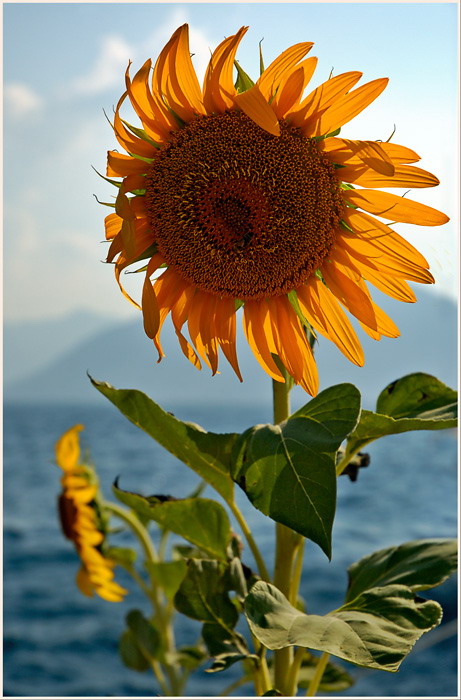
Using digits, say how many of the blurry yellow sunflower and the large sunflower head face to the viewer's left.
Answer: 1

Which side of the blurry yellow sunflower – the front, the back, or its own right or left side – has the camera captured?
left

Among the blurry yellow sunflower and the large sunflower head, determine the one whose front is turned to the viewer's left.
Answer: the blurry yellow sunflower

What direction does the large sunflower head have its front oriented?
toward the camera

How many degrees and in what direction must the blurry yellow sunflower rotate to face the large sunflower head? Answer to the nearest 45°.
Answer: approximately 90° to its left

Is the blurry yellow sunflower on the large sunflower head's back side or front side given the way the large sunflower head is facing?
on the back side

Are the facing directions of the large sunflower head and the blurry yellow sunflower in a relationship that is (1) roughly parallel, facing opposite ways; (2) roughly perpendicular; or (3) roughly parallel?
roughly perpendicular
